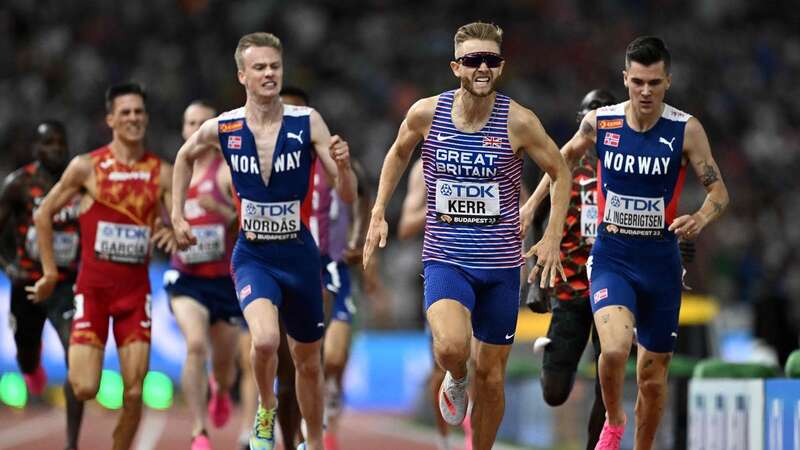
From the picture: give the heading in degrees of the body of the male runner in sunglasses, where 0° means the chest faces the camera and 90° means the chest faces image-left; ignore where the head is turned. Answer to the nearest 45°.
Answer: approximately 0°

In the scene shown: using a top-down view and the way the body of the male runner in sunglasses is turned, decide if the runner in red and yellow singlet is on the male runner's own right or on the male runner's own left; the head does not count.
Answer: on the male runner's own right
